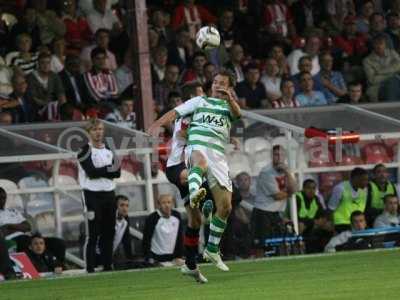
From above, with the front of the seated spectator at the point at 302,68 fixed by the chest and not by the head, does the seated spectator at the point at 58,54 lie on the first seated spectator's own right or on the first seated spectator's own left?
on the first seated spectator's own right

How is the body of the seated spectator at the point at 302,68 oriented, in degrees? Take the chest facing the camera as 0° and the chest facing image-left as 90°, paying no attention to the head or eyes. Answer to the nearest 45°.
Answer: approximately 0°

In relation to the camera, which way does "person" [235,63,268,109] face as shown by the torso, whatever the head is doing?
toward the camera

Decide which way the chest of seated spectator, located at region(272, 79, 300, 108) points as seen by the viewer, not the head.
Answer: toward the camera

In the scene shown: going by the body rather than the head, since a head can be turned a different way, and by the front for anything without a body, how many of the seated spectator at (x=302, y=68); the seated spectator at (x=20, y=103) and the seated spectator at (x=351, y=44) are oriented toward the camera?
3

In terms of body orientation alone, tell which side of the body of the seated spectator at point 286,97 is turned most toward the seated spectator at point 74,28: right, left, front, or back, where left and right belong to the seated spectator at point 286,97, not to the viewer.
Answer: right

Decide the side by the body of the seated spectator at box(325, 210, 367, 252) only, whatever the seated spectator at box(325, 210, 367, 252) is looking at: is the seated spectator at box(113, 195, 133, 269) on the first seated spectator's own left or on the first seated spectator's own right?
on the first seated spectator's own right

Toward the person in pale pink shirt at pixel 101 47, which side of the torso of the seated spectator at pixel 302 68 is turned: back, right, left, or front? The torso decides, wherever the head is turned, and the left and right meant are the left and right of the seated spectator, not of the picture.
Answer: right

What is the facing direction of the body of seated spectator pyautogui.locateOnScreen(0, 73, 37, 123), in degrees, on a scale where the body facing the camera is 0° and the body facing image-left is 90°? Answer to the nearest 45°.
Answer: approximately 0°
